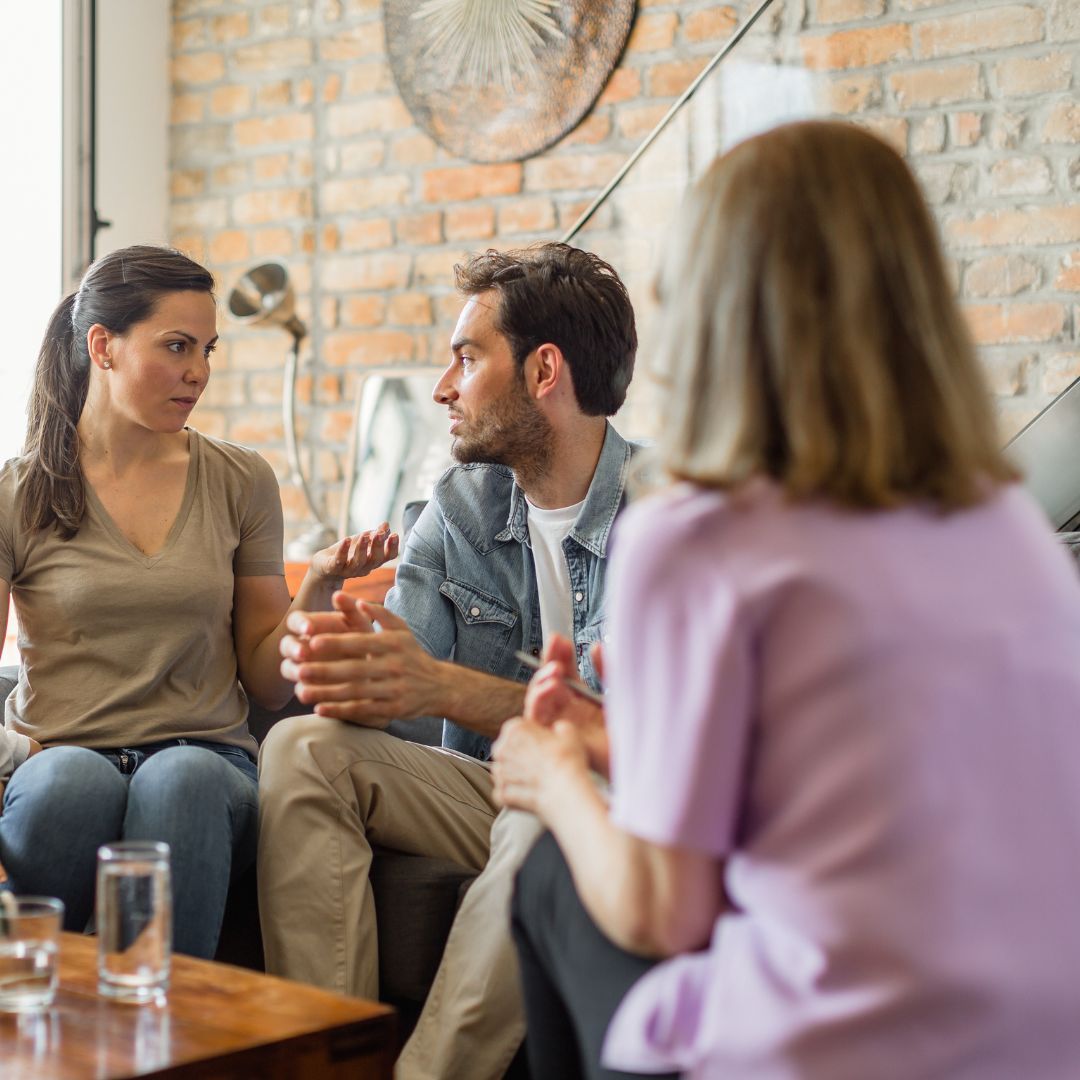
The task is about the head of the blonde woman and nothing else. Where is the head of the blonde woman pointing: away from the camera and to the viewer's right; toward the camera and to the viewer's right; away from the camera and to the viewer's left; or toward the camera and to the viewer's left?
away from the camera and to the viewer's left

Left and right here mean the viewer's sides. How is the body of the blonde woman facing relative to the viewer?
facing away from the viewer and to the left of the viewer

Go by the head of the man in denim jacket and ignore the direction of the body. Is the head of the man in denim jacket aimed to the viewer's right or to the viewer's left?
to the viewer's left
